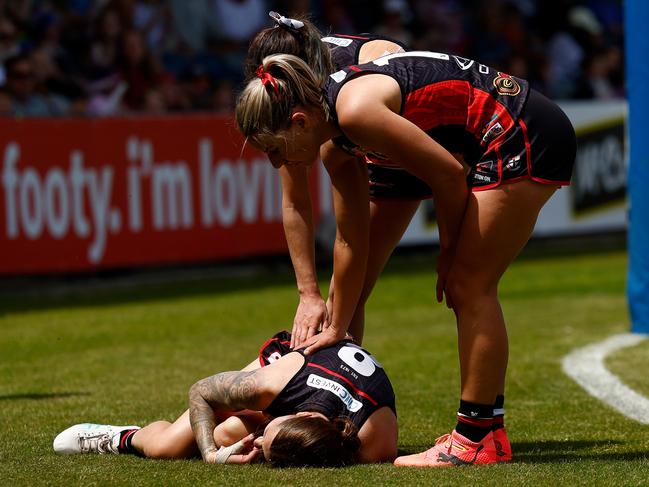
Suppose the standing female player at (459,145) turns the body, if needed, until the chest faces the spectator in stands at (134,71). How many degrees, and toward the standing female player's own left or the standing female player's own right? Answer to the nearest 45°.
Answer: approximately 90° to the standing female player's own right

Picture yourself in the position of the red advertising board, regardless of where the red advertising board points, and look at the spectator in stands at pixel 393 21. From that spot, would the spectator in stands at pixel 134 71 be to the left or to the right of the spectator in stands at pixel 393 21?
left

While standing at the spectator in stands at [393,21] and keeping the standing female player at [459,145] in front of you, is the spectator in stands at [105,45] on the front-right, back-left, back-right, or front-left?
front-right

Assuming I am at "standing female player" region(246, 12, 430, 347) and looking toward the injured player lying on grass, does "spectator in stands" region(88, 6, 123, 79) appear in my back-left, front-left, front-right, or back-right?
back-right

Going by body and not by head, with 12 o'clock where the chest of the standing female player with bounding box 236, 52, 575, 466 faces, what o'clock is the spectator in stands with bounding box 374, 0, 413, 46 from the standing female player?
The spectator in stands is roughly at 3 o'clock from the standing female player.

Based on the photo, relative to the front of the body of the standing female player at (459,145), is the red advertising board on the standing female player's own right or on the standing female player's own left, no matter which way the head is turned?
on the standing female player's own right

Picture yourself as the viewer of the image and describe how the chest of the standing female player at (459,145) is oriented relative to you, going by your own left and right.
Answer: facing to the left of the viewer

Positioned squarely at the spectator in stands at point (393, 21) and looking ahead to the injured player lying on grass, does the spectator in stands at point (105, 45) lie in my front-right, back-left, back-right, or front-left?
front-right

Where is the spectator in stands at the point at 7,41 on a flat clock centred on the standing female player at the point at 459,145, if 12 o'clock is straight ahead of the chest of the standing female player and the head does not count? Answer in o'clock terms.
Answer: The spectator in stands is roughly at 2 o'clock from the standing female player.
